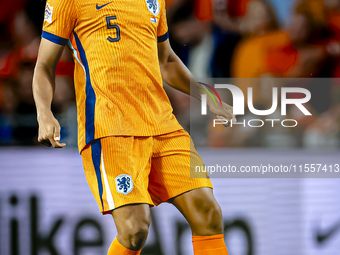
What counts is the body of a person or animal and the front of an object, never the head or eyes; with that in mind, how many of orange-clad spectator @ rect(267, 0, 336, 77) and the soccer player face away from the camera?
0

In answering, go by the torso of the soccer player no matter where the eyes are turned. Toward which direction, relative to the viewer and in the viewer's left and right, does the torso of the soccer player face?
facing the viewer and to the right of the viewer

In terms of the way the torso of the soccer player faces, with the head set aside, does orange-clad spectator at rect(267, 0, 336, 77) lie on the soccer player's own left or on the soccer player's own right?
on the soccer player's own left
